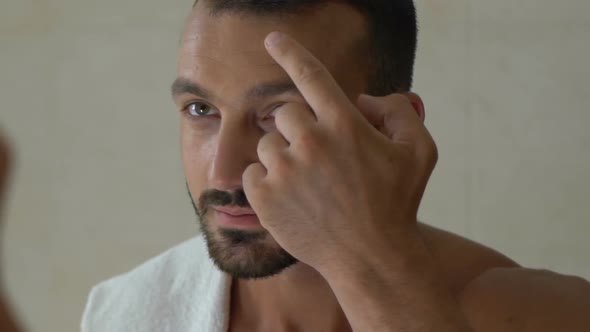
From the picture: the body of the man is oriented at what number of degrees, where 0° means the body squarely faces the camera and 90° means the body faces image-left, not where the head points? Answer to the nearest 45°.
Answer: approximately 45°

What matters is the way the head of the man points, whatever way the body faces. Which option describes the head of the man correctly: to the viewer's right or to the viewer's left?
to the viewer's left
